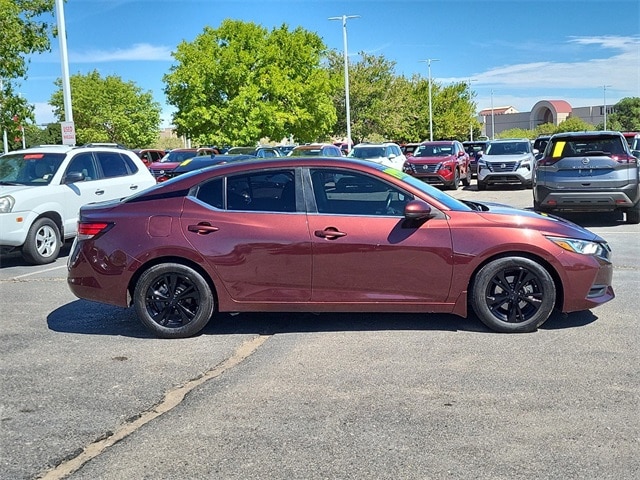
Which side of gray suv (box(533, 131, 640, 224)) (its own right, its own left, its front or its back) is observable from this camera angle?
back

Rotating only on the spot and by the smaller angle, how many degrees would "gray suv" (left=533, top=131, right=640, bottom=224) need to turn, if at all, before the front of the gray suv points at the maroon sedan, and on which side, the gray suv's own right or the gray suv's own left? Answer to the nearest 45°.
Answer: approximately 180°

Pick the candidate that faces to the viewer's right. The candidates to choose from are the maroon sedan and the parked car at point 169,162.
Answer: the maroon sedan

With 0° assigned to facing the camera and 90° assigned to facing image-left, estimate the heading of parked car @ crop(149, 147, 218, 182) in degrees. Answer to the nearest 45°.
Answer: approximately 45°

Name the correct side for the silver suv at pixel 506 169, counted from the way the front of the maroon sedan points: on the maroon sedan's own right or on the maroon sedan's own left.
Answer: on the maroon sedan's own left

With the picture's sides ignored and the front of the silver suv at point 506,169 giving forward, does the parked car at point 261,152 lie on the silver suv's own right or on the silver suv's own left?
on the silver suv's own right

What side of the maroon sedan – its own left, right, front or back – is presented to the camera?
right

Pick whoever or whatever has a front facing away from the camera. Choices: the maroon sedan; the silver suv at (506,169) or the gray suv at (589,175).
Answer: the gray suv at (589,175)

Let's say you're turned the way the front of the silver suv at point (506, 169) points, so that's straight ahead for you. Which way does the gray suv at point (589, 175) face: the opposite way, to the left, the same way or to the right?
the opposite way

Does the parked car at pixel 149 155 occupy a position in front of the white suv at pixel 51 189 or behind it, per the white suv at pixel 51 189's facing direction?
behind
